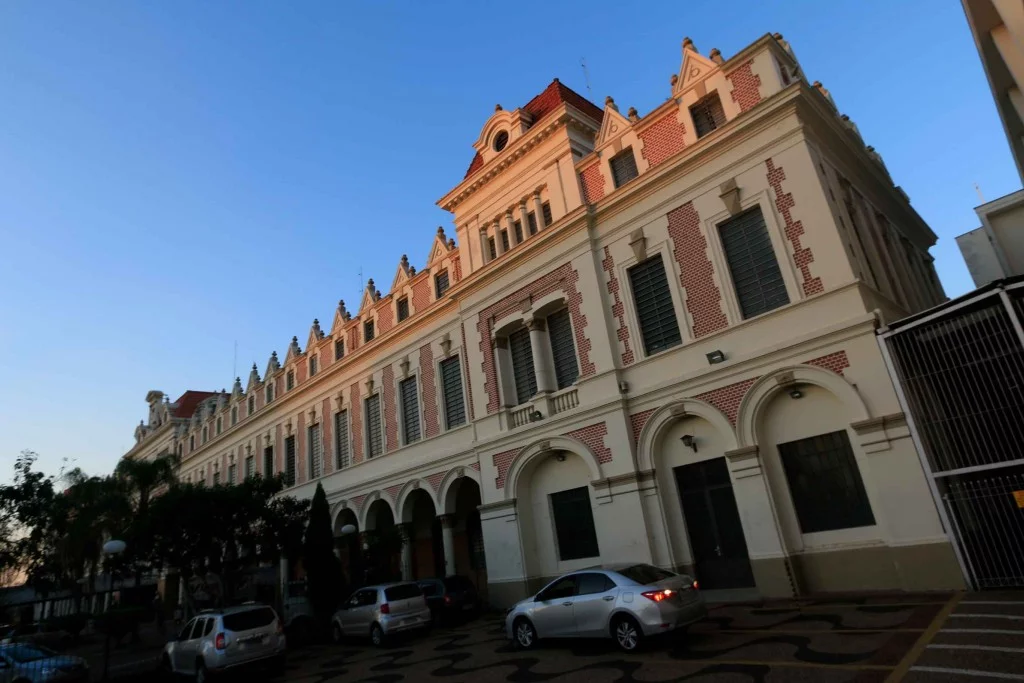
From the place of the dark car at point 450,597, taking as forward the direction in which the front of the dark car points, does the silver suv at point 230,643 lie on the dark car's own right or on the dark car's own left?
on the dark car's own left

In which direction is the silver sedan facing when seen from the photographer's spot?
facing away from the viewer and to the left of the viewer

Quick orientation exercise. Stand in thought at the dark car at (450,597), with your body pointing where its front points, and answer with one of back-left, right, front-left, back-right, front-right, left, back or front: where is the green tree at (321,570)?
front

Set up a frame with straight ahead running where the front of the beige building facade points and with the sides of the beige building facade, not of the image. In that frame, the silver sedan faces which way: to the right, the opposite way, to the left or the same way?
to the right

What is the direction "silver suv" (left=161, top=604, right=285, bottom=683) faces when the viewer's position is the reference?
facing away from the viewer and to the left of the viewer

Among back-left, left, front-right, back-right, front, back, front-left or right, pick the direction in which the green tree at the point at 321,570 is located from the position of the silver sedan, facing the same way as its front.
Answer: front

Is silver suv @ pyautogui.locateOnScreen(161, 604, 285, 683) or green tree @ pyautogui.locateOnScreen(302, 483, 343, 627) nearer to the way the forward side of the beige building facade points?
the silver suv

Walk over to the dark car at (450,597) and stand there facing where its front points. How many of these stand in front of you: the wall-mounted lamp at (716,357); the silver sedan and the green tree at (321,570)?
1

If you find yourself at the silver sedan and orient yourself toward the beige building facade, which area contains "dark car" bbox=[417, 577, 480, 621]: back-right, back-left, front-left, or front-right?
front-left

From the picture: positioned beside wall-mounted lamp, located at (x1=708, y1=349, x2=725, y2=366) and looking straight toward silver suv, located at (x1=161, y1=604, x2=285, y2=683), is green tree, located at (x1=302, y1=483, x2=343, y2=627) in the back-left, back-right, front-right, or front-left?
front-right

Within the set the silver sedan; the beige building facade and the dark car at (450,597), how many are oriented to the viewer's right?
0

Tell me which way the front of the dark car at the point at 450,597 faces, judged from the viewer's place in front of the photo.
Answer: facing away from the viewer and to the left of the viewer
